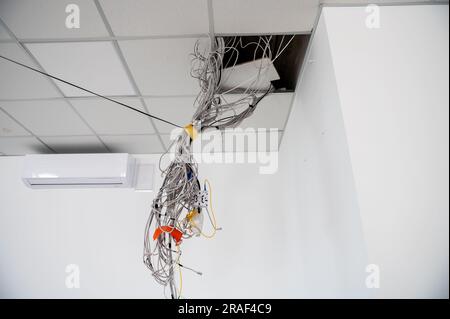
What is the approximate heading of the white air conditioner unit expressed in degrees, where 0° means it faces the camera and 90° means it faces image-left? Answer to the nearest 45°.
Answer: approximately 0°
